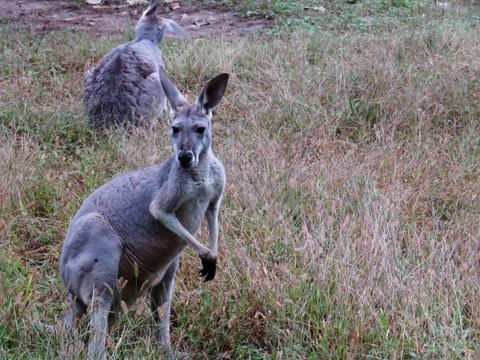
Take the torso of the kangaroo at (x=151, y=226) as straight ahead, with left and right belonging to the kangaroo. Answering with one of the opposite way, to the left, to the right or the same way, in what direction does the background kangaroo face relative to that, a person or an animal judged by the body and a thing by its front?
to the left

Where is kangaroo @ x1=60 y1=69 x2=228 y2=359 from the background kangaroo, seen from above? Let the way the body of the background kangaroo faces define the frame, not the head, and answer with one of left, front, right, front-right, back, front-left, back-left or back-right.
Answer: back-right

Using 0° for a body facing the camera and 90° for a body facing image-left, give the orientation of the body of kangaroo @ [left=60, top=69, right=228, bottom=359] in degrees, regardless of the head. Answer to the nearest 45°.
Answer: approximately 315°

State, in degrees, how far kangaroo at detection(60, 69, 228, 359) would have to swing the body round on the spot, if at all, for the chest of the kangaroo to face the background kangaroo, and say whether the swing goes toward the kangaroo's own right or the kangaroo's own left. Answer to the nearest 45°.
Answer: approximately 135° to the kangaroo's own left

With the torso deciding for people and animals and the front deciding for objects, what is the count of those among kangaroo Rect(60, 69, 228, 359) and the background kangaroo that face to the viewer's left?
0

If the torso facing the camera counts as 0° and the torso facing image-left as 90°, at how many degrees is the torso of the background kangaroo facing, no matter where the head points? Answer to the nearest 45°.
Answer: approximately 225°
